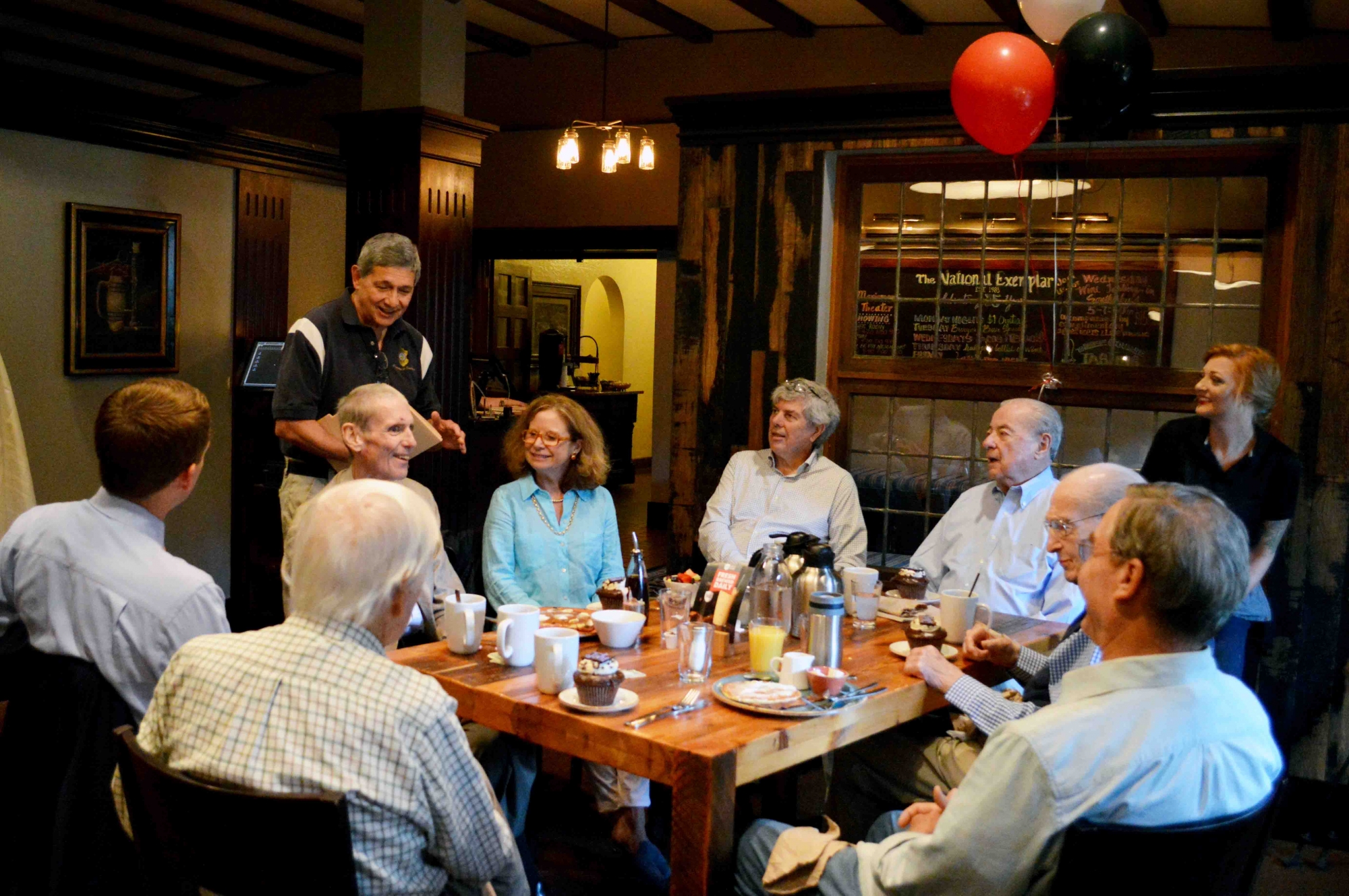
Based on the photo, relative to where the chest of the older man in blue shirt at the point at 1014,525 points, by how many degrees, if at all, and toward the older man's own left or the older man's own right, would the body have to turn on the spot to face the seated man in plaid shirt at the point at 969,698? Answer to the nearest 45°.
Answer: approximately 45° to the older man's own left

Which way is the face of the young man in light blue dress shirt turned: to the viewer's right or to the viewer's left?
to the viewer's right

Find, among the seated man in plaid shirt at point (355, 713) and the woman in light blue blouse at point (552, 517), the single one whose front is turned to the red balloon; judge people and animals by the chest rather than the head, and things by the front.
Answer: the seated man in plaid shirt

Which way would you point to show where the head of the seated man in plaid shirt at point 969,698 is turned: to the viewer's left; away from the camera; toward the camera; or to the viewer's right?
to the viewer's left

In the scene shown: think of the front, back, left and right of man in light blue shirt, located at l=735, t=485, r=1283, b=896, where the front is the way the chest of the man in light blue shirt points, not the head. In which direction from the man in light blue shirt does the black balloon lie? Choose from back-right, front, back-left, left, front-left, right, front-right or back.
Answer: front-right

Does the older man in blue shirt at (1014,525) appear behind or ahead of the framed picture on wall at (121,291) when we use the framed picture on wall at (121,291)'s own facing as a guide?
ahead

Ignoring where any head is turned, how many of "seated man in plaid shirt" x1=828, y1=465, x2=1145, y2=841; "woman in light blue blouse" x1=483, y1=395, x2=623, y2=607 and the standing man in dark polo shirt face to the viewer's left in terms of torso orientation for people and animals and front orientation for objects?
1

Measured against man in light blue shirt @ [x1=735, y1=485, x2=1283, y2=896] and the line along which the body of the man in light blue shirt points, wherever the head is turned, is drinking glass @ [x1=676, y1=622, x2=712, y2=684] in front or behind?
in front

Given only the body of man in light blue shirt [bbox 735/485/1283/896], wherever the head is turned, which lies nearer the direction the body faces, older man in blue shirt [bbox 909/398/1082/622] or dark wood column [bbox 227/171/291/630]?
the dark wood column

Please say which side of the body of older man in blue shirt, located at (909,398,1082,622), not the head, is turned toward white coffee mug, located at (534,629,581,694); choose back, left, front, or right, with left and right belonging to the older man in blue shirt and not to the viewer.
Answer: front

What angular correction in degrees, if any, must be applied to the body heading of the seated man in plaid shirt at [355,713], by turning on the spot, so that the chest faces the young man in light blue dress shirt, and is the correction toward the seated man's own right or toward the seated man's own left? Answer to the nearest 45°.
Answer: approximately 90° to the seated man's own left

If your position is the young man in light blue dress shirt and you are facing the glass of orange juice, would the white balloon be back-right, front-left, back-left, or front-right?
front-left

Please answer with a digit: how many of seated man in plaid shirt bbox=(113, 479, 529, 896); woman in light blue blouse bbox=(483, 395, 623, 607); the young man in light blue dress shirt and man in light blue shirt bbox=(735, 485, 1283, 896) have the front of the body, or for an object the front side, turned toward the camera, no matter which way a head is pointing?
1

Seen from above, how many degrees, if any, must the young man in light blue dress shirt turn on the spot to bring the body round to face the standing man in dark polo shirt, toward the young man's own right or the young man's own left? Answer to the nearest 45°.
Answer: approximately 45° to the young man's own left

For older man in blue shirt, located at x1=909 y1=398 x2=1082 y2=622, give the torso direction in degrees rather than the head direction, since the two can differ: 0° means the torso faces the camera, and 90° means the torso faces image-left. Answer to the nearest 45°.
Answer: approximately 45°

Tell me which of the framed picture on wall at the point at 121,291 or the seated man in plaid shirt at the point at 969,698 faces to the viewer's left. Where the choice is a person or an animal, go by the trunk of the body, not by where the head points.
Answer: the seated man in plaid shirt

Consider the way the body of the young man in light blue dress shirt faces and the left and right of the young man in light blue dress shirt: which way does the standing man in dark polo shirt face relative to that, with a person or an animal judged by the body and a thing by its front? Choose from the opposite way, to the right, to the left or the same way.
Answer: to the right

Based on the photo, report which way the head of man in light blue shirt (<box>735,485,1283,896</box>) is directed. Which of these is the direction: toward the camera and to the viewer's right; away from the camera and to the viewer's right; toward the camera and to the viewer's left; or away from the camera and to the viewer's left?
away from the camera and to the viewer's left

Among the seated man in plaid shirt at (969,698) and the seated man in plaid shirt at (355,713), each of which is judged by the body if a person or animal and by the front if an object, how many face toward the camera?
0

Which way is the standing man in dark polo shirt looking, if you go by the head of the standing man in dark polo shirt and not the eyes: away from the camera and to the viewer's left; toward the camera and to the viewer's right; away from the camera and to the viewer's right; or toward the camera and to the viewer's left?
toward the camera and to the viewer's right

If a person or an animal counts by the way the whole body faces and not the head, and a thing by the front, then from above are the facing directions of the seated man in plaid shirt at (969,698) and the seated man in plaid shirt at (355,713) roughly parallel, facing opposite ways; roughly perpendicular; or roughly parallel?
roughly perpendicular
